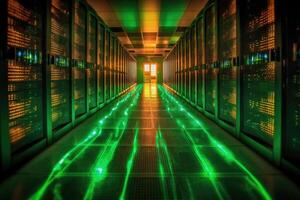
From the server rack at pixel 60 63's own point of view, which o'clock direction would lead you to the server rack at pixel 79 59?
the server rack at pixel 79 59 is roughly at 8 o'clock from the server rack at pixel 60 63.

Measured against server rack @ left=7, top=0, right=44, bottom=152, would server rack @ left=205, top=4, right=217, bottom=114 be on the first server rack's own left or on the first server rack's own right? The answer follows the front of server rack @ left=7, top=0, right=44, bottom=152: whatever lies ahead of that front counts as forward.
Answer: on the first server rack's own left

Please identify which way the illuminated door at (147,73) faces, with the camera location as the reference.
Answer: facing the viewer

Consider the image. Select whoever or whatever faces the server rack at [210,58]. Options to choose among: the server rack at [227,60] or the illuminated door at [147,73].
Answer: the illuminated door

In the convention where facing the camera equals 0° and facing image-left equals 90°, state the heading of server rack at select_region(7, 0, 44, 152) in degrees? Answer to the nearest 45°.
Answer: approximately 315°

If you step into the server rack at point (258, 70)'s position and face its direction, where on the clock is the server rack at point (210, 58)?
the server rack at point (210, 58) is roughly at 4 o'clock from the server rack at point (258, 70).

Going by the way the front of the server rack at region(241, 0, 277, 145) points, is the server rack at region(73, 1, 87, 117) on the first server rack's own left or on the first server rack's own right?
on the first server rack's own right

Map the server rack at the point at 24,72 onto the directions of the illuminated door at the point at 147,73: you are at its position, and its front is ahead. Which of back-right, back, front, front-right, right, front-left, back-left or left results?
front

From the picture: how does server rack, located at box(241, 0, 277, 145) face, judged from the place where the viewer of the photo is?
facing the viewer and to the left of the viewer

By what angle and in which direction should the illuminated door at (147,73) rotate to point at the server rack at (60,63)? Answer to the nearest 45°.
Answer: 0° — it already faces it

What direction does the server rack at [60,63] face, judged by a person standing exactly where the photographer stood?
facing the viewer and to the right of the viewer
